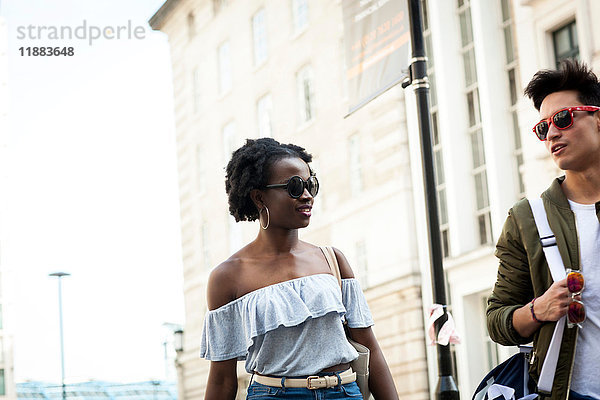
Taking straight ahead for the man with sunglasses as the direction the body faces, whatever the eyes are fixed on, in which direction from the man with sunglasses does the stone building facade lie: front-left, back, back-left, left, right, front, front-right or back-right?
back

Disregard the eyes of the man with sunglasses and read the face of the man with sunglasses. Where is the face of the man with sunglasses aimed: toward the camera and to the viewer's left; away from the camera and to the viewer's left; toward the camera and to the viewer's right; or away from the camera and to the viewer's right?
toward the camera and to the viewer's left

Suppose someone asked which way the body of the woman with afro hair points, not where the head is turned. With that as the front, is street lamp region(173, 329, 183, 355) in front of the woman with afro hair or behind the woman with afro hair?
behind

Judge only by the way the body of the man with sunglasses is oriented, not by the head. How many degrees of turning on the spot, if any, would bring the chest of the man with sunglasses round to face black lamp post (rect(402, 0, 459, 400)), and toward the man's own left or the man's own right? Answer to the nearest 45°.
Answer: approximately 180°

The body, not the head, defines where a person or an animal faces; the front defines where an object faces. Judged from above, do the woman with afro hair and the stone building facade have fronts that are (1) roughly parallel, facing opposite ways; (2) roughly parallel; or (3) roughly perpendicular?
roughly perpendicular

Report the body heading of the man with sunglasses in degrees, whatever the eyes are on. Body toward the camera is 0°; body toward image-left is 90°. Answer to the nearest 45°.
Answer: approximately 0°

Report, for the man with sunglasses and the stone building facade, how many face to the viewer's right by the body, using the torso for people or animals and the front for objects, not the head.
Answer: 0
